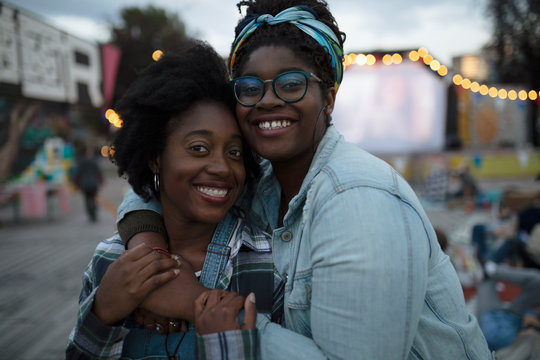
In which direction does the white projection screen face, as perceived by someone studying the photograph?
facing the viewer

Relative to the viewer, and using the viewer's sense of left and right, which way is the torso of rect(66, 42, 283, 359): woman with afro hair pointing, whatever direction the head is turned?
facing the viewer and to the right of the viewer

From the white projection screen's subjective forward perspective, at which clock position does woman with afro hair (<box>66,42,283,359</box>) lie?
The woman with afro hair is roughly at 12 o'clock from the white projection screen.

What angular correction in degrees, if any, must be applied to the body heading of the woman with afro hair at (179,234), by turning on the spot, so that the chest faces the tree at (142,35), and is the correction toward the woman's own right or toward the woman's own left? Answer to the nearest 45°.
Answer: approximately 135° to the woman's own left

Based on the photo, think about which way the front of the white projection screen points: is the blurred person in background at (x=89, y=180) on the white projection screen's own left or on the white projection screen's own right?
on the white projection screen's own right

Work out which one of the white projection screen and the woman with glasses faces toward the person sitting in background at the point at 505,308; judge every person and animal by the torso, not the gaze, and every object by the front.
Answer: the white projection screen

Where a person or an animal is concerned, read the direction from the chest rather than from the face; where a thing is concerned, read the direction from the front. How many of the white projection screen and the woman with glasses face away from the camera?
0

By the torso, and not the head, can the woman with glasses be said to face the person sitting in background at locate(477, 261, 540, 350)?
no

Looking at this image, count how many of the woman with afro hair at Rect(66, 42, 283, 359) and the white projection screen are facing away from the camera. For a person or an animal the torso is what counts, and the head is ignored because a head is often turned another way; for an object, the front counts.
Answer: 0

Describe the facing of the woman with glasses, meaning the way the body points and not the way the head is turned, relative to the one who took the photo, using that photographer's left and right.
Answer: facing the viewer and to the left of the viewer

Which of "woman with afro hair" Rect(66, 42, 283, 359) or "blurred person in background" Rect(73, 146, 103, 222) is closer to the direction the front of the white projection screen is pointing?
the woman with afro hair

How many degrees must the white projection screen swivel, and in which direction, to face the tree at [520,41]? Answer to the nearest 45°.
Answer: approximately 135° to its left

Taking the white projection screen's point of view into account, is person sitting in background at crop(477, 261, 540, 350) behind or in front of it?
in front

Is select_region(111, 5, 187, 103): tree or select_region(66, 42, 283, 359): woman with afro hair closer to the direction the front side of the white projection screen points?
the woman with afro hair
